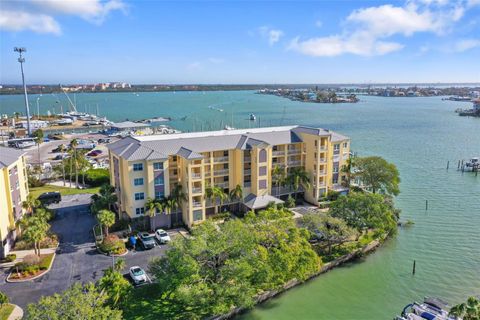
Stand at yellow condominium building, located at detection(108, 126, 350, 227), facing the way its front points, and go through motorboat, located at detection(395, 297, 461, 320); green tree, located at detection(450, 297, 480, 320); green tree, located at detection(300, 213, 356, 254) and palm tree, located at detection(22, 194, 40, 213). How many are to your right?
1

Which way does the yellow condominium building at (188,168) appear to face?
toward the camera

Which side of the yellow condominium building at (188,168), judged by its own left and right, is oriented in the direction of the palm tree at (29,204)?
right

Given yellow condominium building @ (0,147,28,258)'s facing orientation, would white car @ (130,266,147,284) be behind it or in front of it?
in front

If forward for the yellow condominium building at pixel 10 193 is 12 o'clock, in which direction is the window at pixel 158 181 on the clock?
The window is roughly at 11 o'clock from the yellow condominium building.

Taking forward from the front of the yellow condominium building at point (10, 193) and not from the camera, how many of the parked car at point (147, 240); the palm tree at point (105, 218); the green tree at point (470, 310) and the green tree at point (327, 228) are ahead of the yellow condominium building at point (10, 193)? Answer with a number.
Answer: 4

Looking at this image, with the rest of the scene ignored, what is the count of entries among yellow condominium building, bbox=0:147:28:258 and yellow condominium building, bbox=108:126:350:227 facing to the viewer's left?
0

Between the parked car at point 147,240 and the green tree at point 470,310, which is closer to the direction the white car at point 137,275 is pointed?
the green tree

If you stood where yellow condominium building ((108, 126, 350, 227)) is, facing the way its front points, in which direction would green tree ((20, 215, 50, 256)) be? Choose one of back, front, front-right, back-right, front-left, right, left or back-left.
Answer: front-right

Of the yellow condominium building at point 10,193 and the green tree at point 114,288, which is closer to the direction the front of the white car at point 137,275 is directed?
the green tree

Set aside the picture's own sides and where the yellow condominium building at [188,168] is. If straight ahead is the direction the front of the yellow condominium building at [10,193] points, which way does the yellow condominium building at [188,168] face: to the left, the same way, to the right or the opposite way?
to the right

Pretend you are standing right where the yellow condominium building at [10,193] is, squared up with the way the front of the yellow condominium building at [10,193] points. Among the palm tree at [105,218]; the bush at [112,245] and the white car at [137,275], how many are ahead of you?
3

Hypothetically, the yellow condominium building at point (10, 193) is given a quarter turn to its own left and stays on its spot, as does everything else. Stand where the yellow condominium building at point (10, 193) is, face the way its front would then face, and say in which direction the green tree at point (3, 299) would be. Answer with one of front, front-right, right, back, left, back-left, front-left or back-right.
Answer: back-right

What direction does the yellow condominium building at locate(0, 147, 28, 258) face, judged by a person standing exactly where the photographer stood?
facing the viewer and to the right of the viewer
